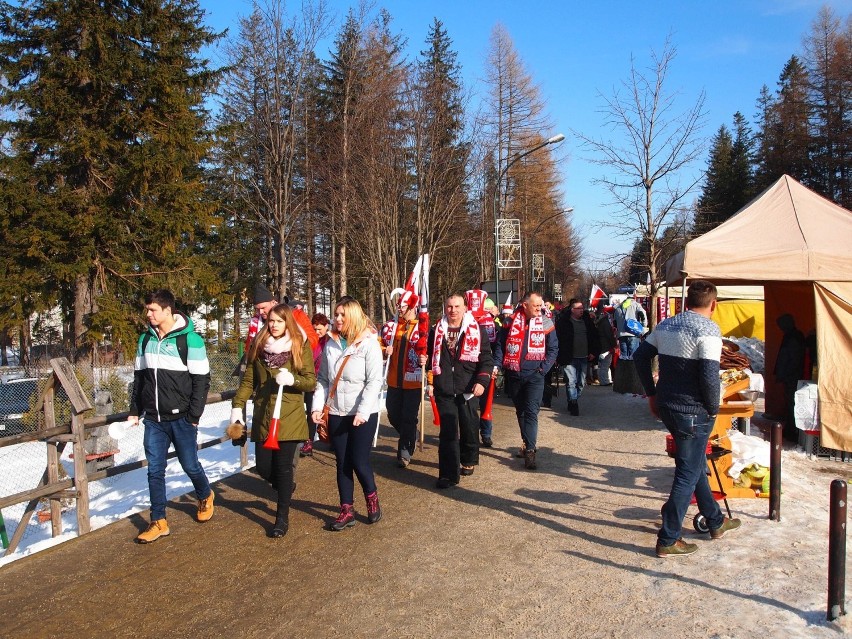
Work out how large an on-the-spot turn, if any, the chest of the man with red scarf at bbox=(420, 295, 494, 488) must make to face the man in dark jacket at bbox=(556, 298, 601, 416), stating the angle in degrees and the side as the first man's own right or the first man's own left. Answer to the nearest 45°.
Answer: approximately 135° to the first man's own left

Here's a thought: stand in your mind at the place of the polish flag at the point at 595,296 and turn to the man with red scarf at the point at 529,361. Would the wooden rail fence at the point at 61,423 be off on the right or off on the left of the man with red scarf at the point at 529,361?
right

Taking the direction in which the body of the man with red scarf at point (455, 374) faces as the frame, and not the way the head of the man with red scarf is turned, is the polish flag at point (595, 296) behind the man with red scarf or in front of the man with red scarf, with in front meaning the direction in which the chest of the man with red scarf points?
behind

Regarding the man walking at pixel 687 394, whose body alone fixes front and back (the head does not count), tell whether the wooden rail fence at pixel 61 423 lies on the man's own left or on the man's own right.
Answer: on the man's own left

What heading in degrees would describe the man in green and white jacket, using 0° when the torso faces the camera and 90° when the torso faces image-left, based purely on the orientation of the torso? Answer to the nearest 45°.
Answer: approximately 45°

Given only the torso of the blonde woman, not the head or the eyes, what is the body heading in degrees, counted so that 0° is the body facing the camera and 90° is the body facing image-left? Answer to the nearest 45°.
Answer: approximately 45°

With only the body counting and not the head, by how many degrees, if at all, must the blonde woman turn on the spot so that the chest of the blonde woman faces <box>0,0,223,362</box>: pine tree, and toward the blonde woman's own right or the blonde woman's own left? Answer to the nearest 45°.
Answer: approximately 90° to the blonde woman's own right

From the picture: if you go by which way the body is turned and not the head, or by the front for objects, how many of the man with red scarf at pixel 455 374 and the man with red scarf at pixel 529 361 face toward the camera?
2

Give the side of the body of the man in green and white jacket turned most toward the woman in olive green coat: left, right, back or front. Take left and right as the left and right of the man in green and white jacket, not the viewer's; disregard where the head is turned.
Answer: left

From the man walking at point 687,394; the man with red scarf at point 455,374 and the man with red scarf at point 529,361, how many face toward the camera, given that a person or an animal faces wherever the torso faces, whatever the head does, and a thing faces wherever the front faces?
2

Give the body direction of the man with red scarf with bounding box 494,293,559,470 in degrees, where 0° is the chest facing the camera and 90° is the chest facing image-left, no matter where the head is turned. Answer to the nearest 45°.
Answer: approximately 0°

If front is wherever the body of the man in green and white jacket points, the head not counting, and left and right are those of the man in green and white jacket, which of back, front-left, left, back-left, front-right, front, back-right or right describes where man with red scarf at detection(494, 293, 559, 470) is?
back-left

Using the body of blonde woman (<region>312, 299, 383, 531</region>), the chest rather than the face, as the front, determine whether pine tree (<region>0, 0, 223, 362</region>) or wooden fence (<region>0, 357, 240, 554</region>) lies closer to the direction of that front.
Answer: the wooden fence
